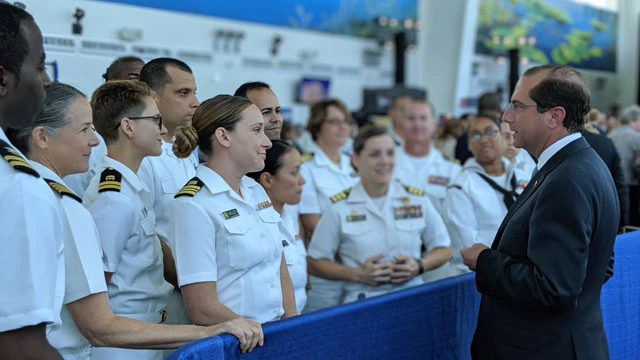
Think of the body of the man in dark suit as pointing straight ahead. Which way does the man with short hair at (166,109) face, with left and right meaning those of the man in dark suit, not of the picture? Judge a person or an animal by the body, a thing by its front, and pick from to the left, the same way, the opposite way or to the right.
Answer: the opposite way

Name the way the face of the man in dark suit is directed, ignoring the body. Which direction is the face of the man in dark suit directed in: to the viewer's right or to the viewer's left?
to the viewer's left

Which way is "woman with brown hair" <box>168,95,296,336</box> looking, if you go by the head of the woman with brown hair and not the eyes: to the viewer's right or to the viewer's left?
to the viewer's right

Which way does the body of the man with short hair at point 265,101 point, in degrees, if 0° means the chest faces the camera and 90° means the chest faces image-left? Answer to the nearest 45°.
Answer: approximately 315°

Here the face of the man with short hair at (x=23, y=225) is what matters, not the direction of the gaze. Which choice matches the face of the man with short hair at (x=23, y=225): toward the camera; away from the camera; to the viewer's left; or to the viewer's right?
to the viewer's right

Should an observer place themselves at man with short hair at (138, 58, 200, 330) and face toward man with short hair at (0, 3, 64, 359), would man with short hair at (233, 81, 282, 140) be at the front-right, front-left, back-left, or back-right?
back-left

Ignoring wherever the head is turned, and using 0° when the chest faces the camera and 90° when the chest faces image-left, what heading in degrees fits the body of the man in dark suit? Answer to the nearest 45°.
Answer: approximately 90°

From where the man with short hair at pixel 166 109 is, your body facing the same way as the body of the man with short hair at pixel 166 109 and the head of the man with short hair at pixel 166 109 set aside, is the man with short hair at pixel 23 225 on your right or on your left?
on your right

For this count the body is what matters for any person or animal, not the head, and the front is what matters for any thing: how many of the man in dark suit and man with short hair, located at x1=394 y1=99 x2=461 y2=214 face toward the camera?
1

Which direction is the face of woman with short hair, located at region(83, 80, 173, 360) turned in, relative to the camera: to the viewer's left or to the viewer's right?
to the viewer's right

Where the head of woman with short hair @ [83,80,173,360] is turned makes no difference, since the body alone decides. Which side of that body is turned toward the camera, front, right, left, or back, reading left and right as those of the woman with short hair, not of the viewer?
right

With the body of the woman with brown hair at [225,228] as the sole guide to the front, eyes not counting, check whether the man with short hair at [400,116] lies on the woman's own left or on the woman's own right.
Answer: on the woman's own left

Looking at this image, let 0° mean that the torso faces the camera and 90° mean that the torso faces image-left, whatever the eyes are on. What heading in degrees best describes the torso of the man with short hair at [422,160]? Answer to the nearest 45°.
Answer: approximately 0°

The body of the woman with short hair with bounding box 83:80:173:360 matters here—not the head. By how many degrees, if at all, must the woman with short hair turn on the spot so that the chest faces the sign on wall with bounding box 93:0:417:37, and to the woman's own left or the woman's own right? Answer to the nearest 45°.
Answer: approximately 90° to the woman's own left
